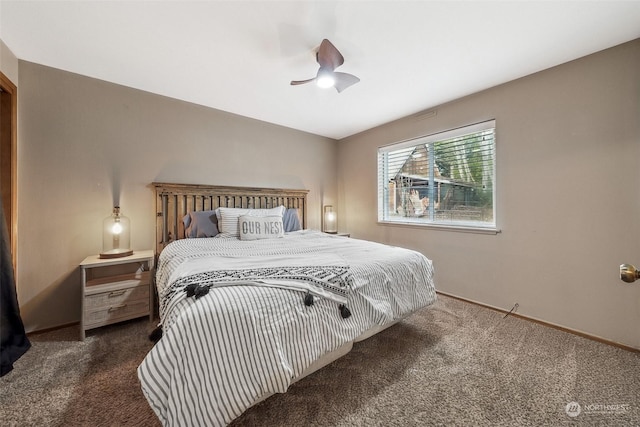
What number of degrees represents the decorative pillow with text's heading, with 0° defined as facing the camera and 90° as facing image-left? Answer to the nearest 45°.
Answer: approximately 0°

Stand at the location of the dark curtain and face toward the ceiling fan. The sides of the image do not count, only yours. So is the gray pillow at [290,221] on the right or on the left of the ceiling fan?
left

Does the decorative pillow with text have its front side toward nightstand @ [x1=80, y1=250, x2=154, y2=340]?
no

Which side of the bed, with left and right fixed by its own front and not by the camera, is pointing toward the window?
left

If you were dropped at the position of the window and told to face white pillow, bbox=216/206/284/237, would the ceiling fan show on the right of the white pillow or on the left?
left

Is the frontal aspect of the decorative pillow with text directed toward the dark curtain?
no

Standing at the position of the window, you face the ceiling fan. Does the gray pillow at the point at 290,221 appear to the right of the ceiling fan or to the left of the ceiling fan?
right

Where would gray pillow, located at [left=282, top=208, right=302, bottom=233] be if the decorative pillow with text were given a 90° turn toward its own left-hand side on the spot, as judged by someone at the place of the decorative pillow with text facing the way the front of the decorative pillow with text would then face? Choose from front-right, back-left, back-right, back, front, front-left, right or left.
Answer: front-left

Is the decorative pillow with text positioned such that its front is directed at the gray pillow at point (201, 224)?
no

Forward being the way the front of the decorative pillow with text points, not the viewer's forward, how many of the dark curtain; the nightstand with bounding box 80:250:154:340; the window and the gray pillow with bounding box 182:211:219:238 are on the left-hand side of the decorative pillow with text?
1
